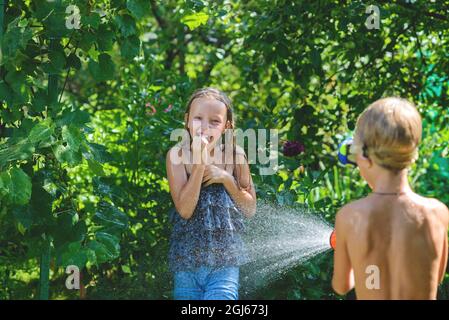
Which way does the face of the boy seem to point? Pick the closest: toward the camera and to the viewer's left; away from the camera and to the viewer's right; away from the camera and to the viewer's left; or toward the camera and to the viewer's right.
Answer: away from the camera and to the viewer's left

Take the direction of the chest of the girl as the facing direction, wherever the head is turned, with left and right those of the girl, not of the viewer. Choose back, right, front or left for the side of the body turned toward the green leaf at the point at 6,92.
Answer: right

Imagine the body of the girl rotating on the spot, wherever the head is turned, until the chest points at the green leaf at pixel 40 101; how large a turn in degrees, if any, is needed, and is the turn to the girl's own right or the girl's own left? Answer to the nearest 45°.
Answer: approximately 90° to the girl's own right

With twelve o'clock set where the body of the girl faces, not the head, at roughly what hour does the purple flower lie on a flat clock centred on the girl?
The purple flower is roughly at 7 o'clock from the girl.

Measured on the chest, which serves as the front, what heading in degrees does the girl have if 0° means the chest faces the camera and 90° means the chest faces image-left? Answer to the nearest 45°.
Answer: approximately 0°

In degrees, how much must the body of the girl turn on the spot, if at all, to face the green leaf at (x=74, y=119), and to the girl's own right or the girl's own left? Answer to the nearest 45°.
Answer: approximately 45° to the girl's own right

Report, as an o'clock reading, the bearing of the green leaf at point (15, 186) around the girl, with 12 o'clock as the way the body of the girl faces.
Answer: The green leaf is roughly at 2 o'clock from the girl.
